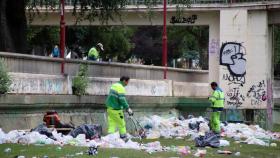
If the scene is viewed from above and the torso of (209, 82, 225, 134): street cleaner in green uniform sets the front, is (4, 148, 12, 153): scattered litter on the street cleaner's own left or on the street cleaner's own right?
on the street cleaner's own left

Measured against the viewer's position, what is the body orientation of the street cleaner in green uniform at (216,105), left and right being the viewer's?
facing to the left of the viewer

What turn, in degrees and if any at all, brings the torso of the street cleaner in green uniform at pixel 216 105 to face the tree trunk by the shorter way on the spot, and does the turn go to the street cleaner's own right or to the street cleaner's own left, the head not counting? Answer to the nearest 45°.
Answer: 0° — they already face it

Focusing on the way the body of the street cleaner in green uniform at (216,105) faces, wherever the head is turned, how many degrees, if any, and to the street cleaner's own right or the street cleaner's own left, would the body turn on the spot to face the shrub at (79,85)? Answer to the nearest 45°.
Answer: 0° — they already face it

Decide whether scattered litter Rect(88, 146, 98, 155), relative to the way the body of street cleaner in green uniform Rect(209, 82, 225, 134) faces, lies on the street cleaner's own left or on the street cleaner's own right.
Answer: on the street cleaner's own left
